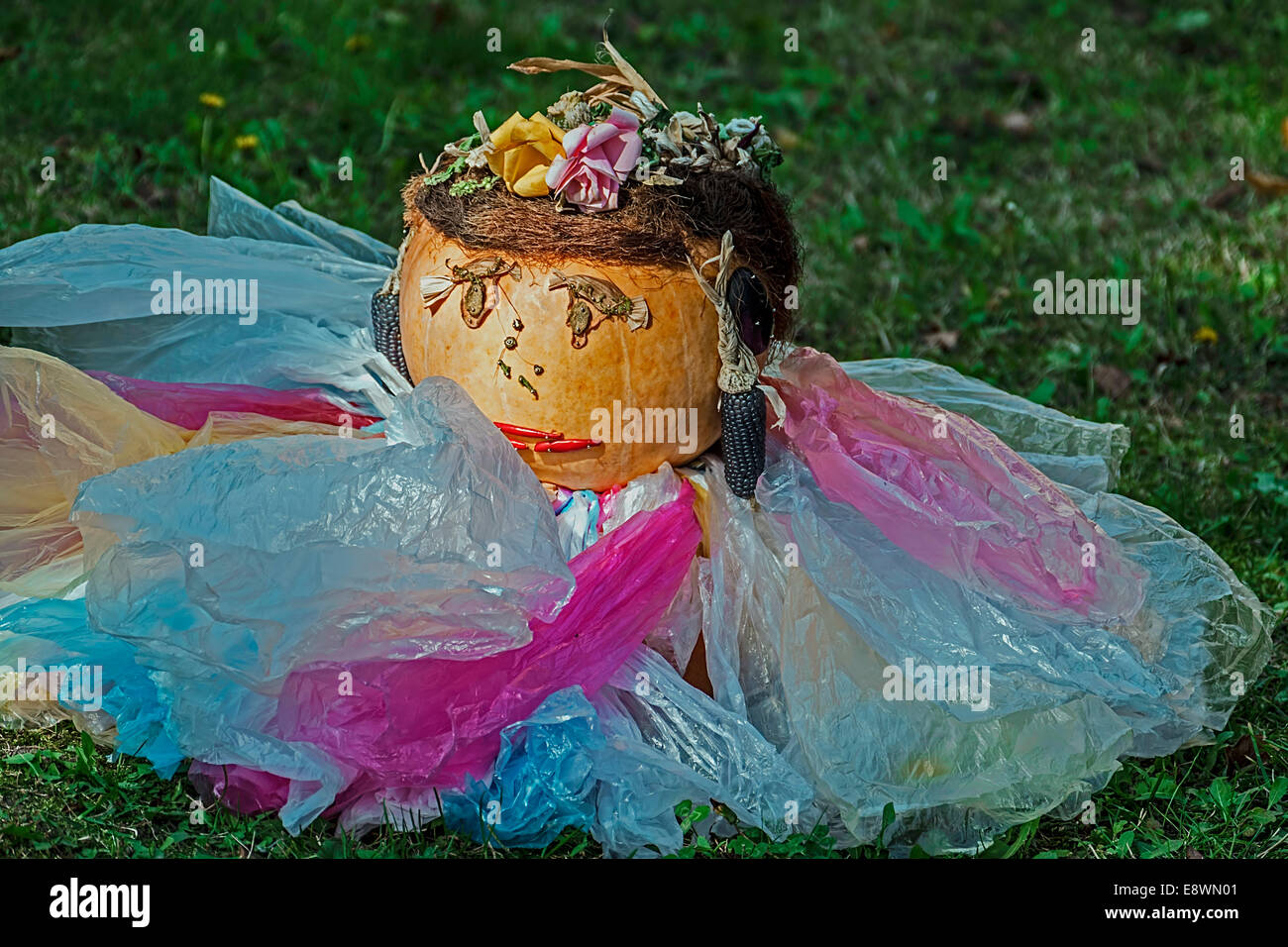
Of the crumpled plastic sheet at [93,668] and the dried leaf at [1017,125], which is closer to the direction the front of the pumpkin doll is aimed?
the crumpled plastic sheet

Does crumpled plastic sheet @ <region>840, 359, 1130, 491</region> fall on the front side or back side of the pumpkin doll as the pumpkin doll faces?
on the back side

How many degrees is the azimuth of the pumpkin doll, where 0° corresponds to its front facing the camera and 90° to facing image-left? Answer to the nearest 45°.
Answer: approximately 45°
